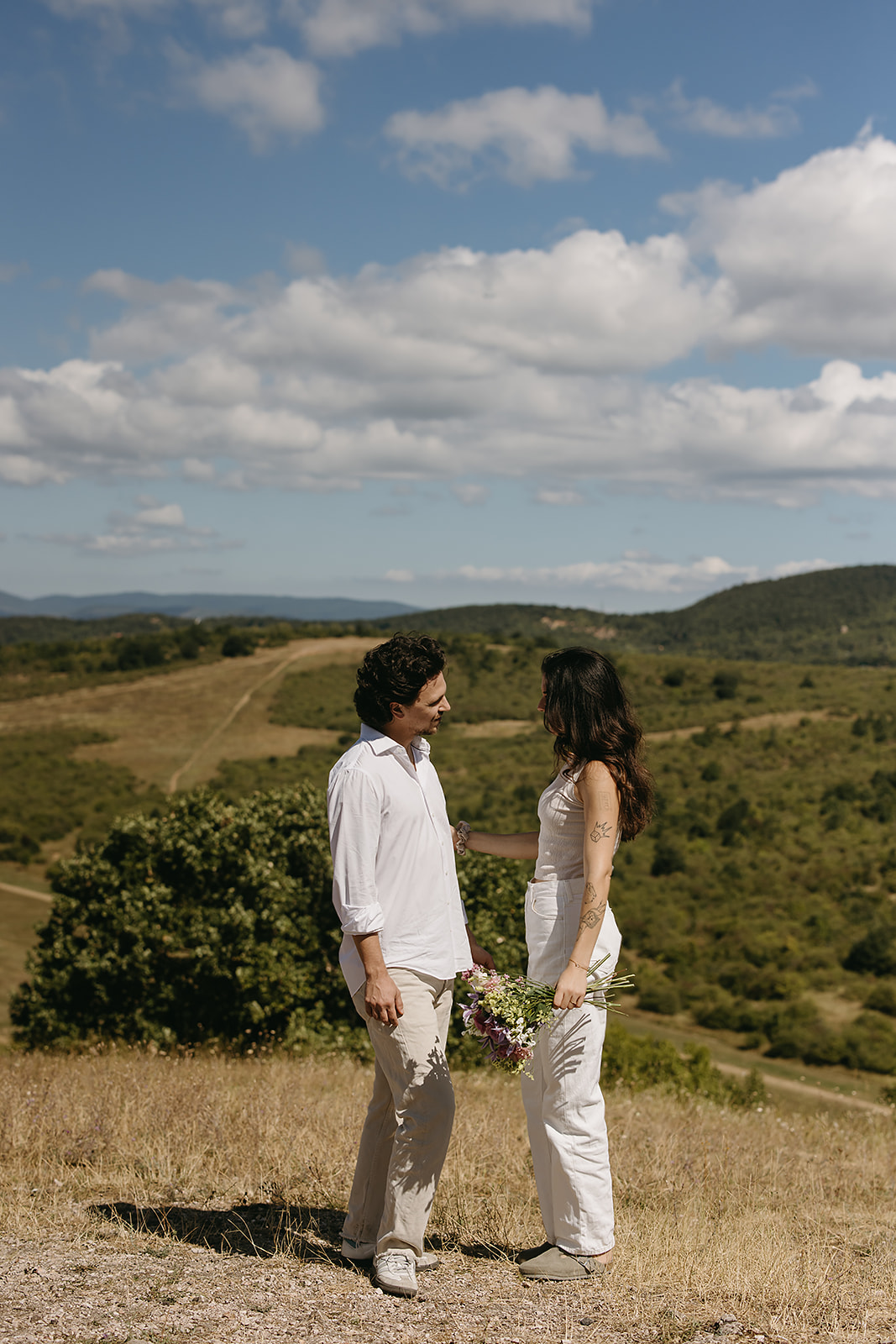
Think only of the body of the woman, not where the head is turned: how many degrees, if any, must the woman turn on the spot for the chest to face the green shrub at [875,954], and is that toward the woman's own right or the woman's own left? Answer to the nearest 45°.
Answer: approximately 90° to the woman's own right

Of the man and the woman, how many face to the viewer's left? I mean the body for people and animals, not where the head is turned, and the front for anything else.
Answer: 1

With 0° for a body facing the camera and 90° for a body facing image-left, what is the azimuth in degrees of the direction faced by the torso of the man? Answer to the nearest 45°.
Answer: approximately 315°

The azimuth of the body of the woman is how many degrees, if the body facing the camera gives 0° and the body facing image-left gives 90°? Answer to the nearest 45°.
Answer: approximately 90°

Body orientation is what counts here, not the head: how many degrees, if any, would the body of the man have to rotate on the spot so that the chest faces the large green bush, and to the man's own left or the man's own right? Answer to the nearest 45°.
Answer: approximately 135° to the man's own left

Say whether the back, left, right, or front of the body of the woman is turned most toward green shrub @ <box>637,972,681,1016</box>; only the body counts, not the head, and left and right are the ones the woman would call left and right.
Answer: right

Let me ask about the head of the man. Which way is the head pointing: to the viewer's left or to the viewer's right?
to the viewer's right

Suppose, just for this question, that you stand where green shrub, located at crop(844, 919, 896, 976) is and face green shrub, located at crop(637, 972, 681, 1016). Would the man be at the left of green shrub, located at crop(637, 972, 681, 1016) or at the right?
left
